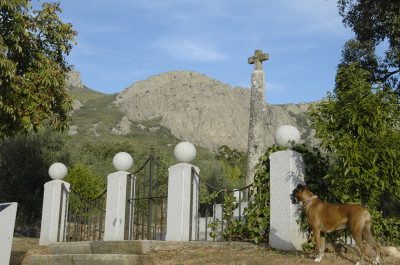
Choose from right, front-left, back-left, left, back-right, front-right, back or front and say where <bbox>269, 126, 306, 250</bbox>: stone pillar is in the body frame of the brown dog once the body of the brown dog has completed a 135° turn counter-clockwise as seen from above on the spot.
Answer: back

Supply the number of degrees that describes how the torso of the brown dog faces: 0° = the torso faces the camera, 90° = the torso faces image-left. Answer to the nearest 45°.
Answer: approximately 90°

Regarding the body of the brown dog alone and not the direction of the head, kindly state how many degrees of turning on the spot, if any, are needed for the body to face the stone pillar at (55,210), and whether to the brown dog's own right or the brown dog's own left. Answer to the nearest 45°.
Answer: approximately 45° to the brown dog's own right

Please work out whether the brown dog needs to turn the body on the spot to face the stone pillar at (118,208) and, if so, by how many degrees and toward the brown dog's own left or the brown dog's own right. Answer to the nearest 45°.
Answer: approximately 45° to the brown dog's own right

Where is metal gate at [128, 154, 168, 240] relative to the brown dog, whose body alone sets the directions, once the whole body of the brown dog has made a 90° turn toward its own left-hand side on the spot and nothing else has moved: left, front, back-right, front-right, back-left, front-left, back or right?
back-right

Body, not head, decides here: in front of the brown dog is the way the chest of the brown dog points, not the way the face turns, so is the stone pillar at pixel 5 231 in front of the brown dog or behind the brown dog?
in front
